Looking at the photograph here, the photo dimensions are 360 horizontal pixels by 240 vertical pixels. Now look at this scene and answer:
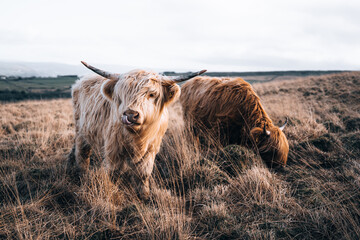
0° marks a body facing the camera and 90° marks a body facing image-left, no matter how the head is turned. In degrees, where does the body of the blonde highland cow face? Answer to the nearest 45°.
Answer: approximately 315°

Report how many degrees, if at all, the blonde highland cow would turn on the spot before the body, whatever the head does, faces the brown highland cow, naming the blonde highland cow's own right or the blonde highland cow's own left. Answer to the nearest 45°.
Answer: approximately 90° to the blonde highland cow's own left
